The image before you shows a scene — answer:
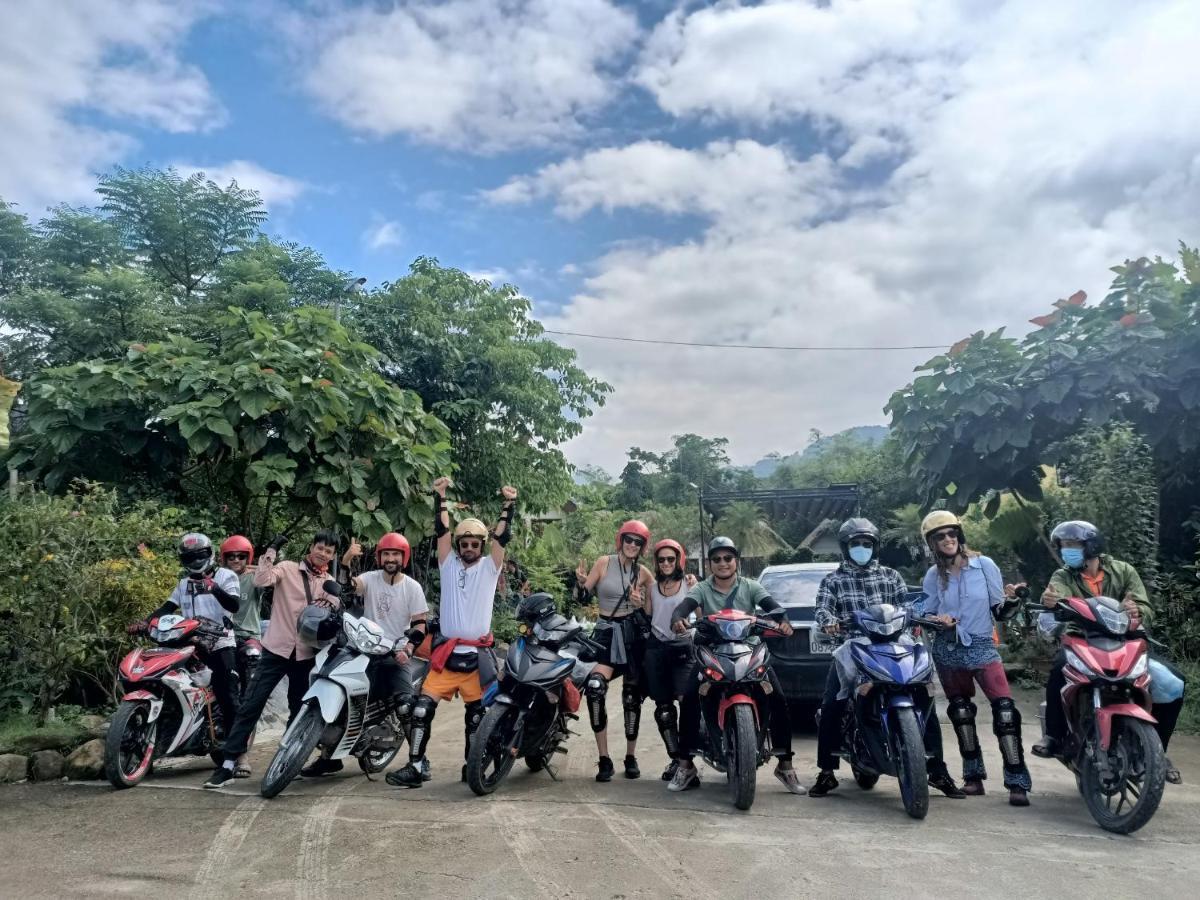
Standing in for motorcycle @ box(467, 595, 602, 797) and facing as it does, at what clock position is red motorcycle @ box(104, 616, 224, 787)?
The red motorcycle is roughly at 2 o'clock from the motorcycle.

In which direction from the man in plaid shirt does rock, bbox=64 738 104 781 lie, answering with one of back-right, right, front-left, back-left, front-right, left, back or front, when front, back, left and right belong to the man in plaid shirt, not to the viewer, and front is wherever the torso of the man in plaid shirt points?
right

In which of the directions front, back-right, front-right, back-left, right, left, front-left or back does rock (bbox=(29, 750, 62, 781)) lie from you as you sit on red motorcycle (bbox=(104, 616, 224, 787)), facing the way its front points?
right

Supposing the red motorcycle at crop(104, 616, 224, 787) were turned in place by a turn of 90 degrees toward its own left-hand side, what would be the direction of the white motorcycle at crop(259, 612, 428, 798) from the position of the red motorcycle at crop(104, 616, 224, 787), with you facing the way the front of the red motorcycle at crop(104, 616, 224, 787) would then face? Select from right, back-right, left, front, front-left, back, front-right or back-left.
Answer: front

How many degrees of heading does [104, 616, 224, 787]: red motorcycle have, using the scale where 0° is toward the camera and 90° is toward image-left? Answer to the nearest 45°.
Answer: approximately 45°

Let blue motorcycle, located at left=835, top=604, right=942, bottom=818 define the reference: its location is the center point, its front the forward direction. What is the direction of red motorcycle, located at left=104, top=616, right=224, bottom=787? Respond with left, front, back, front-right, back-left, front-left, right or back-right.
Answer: right

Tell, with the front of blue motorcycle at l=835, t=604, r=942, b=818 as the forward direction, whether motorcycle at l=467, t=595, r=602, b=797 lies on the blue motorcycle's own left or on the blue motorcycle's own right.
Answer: on the blue motorcycle's own right

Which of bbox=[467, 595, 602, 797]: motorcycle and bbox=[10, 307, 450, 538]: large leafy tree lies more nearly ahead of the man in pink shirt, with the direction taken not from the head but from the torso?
the motorcycle

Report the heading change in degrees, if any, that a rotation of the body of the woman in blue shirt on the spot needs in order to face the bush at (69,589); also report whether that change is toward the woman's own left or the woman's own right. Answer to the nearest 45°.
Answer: approximately 90° to the woman's own right

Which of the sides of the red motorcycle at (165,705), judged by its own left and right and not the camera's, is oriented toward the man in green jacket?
left
